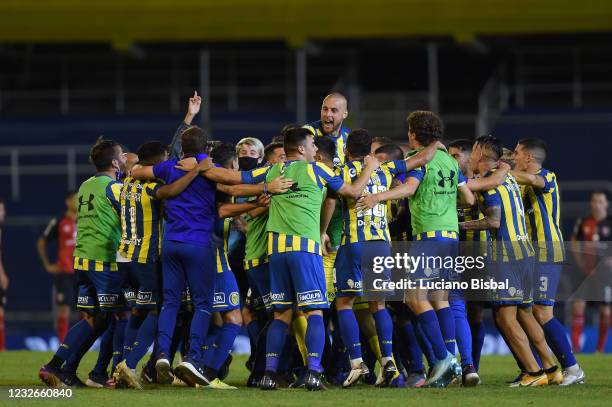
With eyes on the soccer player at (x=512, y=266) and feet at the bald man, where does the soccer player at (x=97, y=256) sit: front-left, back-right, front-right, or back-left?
back-right

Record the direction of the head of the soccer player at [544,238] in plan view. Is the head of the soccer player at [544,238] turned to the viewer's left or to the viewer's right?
to the viewer's left

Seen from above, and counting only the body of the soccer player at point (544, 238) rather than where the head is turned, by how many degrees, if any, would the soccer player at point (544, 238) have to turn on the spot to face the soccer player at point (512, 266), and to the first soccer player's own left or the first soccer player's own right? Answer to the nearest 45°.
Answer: approximately 45° to the first soccer player's own left

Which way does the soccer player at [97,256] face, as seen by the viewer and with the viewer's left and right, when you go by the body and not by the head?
facing away from the viewer and to the right of the viewer

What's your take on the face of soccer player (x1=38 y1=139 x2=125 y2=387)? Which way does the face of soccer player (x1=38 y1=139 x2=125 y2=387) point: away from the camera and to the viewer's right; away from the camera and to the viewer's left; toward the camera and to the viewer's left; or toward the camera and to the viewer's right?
away from the camera and to the viewer's right

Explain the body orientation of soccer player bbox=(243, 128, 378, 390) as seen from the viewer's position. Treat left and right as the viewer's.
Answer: facing away from the viewer

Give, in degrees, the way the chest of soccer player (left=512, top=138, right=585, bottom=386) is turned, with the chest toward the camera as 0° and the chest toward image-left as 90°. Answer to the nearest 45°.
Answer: approximately 90°

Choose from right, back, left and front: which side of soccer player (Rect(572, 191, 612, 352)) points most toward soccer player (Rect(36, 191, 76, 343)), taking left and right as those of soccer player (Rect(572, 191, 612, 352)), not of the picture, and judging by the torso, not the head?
right

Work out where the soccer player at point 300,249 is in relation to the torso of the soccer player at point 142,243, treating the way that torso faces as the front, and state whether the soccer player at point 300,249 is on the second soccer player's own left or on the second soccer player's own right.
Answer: on the second soccer player's own right

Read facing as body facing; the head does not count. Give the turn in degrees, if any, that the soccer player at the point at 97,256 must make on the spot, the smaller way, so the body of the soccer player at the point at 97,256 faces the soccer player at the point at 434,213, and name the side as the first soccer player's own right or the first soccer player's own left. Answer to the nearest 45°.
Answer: approximately 45° to the first soccer player's own right
